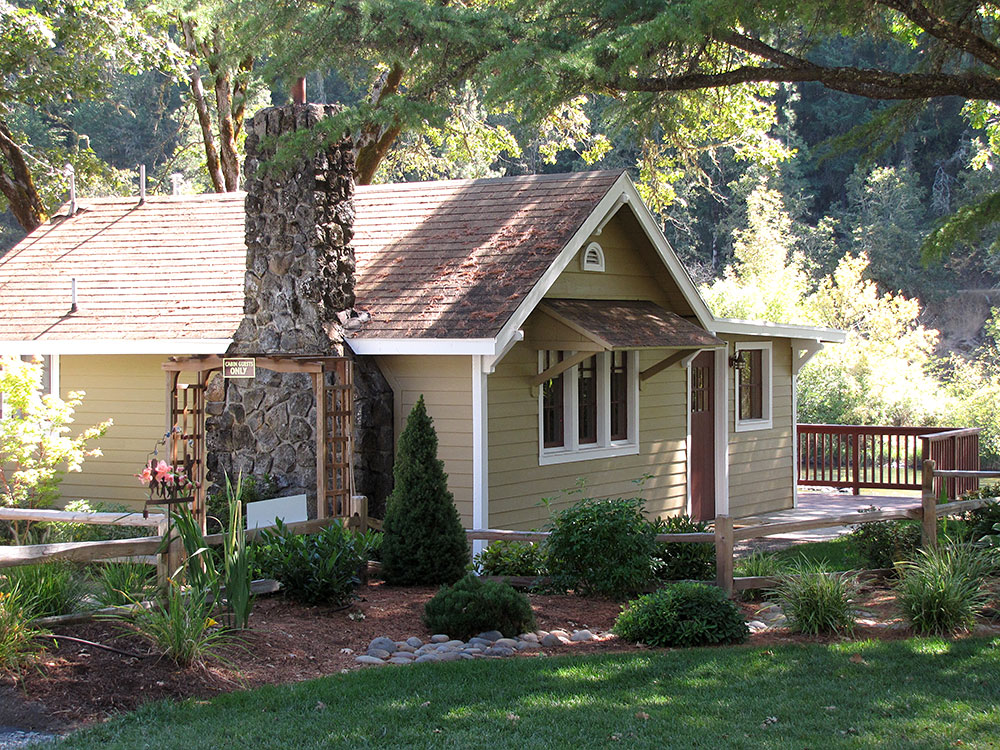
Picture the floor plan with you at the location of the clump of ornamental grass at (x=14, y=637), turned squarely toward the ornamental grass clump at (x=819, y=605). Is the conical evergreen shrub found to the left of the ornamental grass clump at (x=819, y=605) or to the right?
left

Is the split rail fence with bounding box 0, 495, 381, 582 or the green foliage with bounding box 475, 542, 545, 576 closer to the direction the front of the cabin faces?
the green foliage

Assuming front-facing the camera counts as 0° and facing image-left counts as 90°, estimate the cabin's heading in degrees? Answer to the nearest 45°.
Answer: approximately 315°

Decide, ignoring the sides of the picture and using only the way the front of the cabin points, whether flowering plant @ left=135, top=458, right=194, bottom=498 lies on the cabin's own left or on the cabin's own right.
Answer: on the cabin's own right

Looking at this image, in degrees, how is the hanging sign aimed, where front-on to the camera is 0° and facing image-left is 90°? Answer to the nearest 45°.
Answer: approximately 0°

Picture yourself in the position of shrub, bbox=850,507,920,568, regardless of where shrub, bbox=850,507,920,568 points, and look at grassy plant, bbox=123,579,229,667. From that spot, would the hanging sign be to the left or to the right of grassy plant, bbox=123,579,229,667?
right

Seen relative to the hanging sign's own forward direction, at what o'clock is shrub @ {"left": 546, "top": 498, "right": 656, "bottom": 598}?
The shrub is roughly at 10 o'clock from the hanging sign.

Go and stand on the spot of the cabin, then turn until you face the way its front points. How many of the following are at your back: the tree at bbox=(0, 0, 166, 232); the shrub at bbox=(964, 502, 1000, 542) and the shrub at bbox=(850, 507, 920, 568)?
1

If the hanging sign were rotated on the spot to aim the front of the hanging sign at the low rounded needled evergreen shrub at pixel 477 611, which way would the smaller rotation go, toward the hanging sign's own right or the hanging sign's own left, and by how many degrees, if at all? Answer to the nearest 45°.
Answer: approximately 45° to the hanging sign's own left

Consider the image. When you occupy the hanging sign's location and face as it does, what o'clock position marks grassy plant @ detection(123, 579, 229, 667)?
The grassy plant is roughly at 12 o'clock from the hanging sign.

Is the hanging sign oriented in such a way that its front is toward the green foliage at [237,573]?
yes

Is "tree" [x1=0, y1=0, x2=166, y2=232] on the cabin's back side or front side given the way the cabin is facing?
on the back side

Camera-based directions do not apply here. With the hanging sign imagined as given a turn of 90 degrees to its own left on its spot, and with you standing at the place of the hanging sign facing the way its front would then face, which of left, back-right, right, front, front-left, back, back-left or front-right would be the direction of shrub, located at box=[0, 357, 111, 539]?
back-left

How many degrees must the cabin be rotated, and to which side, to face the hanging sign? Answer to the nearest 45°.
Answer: approximately 90° to its right
